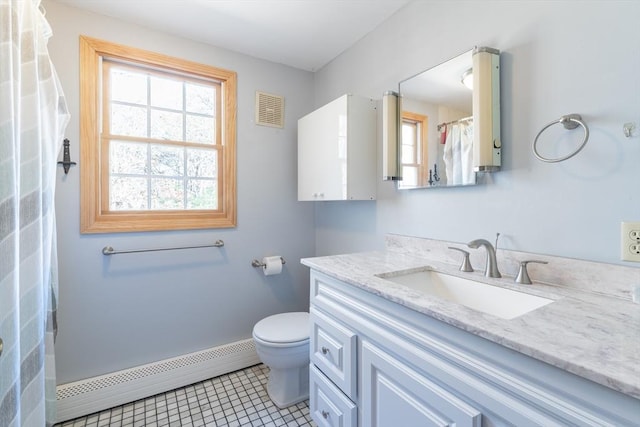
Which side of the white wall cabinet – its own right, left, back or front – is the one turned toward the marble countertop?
left

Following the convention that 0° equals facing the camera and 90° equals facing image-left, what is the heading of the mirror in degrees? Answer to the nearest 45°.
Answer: approximately 45°

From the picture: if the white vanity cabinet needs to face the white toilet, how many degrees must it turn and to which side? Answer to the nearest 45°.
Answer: approximately 90° to its right

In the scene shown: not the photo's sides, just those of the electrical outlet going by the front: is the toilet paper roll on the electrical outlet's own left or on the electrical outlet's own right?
on the electrical outlet's own right

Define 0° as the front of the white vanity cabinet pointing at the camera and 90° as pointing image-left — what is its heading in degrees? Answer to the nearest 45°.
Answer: approximately 45°

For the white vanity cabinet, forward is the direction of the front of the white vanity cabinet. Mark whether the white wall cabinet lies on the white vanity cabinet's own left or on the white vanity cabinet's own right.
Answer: on the white vanity cabinet's own right

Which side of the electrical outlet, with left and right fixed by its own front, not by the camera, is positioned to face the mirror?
right

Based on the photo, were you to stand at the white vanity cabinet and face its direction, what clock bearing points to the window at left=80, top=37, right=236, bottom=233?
The window is roughly at 2 o'clock from the white vanity cabinet.

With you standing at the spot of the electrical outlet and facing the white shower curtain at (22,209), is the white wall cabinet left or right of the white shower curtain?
right
